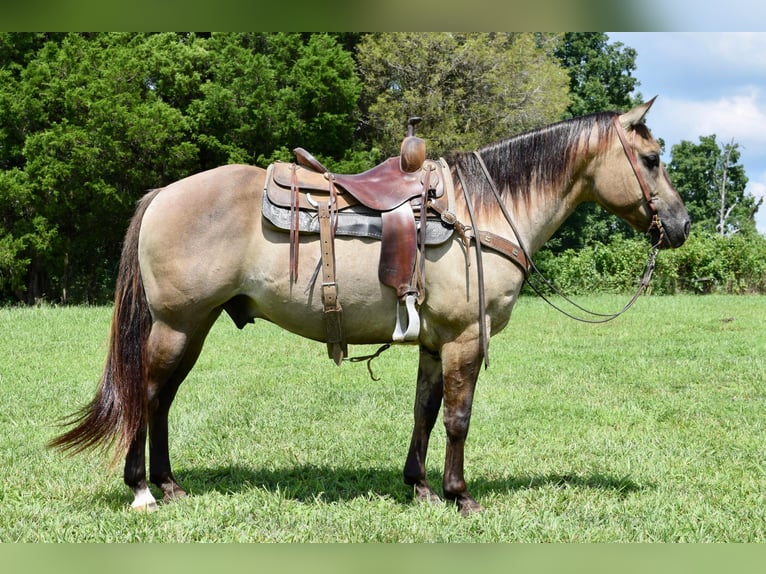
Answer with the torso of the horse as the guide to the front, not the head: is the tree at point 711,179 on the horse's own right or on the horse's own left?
on the horse's own left

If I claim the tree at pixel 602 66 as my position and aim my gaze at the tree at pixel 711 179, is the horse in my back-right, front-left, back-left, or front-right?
back-right

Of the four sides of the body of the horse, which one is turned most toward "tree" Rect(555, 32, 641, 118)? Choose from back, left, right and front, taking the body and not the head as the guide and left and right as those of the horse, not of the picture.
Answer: left

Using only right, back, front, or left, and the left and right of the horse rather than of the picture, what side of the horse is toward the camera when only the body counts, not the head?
right

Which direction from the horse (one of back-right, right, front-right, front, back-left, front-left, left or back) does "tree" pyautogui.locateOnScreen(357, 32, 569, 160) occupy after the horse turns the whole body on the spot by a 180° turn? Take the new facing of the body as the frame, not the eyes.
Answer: right
